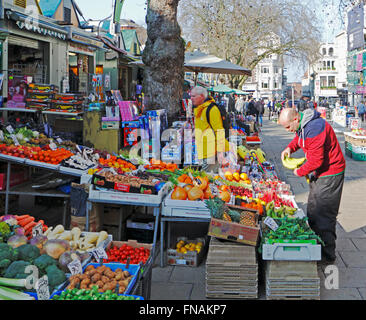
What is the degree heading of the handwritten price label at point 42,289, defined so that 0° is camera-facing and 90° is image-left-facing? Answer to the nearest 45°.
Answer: approximately 0°

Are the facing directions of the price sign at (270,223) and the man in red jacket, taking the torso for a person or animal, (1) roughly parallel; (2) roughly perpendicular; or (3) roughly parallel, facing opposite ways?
roughly perpendicular

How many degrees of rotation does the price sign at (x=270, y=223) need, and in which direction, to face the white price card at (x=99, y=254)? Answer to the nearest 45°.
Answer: approximately 45° to its right

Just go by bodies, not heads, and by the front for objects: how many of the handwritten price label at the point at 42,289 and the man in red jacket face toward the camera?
1

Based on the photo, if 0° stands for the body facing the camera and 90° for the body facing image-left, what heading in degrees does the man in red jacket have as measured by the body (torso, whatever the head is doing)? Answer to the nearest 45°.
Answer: approximately 90°
